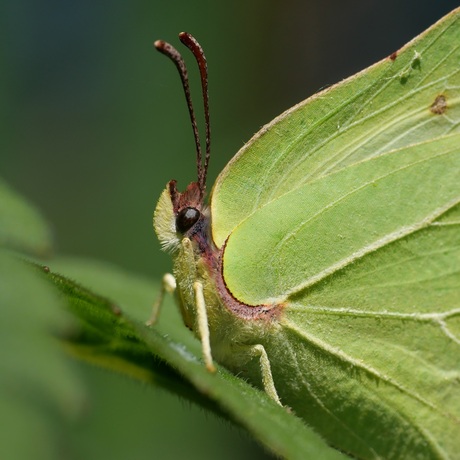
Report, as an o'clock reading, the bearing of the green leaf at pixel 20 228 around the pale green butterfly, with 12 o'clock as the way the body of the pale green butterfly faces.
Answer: The green leaf is roughly at 12 o'clock from the pale green butterfly.

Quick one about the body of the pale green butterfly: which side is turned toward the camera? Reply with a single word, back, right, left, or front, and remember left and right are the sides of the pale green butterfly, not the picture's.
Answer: left

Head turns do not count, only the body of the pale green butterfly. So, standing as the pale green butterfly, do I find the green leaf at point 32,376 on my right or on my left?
on my left
